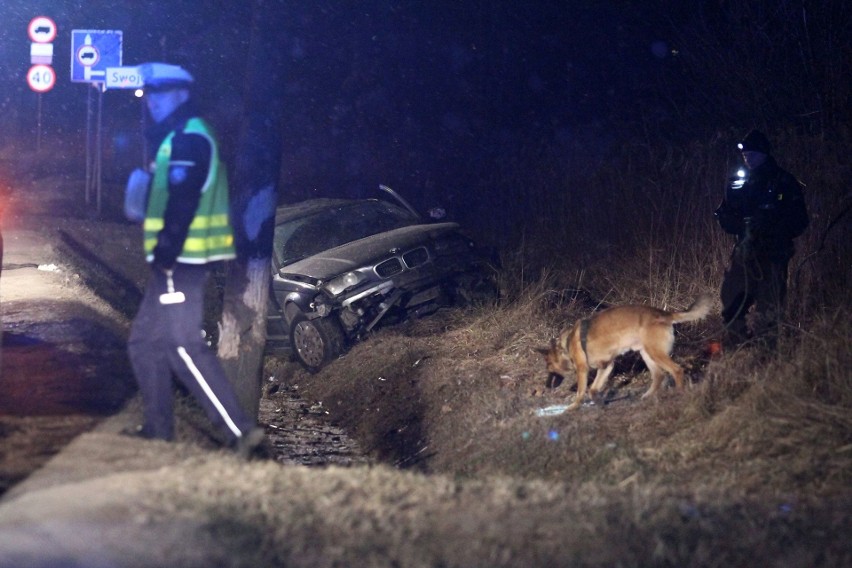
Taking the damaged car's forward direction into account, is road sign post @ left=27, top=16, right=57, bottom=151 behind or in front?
behind

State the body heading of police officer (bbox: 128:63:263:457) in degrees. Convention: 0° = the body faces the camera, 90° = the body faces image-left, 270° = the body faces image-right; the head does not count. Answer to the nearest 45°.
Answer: approximately 90°

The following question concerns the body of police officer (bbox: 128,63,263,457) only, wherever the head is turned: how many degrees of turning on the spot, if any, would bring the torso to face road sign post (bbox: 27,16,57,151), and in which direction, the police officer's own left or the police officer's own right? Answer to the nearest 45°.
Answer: approximately 90° to the police officer's own right

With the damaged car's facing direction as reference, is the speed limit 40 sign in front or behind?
behind

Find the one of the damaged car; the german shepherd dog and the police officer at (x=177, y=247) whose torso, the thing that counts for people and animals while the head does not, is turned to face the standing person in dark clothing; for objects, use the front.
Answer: the damaged car

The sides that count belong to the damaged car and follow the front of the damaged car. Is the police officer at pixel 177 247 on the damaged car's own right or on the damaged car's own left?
on the damaged car's own right

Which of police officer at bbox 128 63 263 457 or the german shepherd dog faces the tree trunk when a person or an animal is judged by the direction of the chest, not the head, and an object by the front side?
the german shepherd dog

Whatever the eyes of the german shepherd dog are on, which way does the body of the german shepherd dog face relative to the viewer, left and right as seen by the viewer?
facing to the left of the viewer
